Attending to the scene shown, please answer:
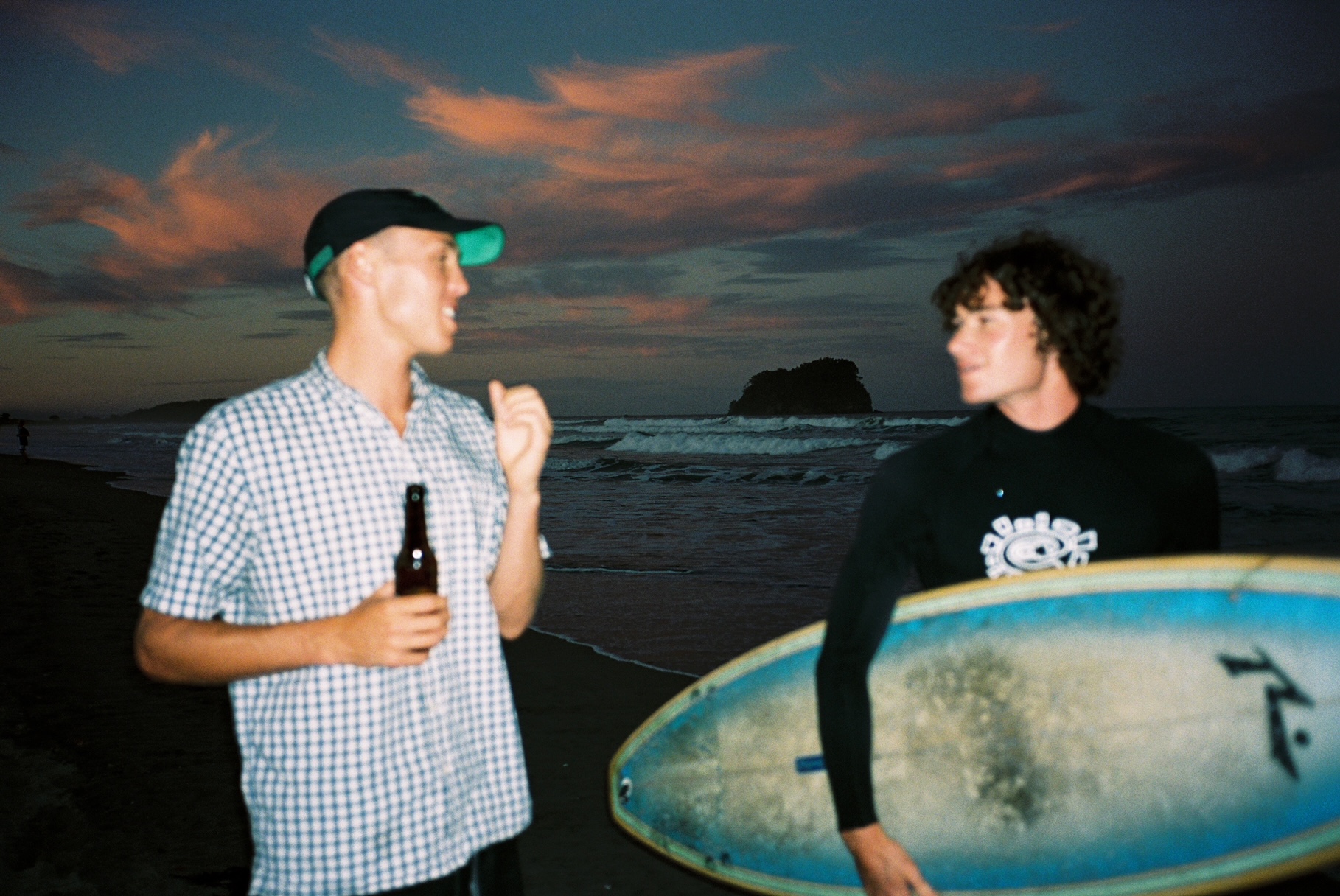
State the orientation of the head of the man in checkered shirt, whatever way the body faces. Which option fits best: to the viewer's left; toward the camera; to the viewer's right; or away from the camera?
to the viewer's right

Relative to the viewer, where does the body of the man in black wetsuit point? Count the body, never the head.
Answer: toward the camera

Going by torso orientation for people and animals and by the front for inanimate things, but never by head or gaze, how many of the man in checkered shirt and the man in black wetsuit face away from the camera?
0

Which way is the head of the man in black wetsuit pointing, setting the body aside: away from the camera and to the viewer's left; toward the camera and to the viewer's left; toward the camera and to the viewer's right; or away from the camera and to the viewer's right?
toward the camera and to the viewer's left

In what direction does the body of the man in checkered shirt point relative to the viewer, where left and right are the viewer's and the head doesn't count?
facing the viewer and to the right of the viewer

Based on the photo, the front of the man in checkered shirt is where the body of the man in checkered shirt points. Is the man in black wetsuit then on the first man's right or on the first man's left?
on the first man's left

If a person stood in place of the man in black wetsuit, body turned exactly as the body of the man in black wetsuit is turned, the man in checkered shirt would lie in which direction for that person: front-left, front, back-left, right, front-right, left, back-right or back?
front-right
